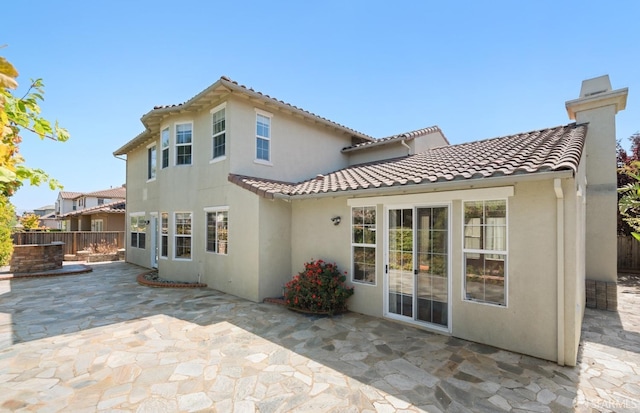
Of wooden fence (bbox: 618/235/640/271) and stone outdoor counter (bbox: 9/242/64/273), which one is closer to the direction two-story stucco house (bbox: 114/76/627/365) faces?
the wooden fence

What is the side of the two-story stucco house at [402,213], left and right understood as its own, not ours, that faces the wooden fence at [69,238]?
right

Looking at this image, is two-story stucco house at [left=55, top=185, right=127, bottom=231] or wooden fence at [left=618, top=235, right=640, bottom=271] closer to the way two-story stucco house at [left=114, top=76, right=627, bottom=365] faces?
the wooden fence

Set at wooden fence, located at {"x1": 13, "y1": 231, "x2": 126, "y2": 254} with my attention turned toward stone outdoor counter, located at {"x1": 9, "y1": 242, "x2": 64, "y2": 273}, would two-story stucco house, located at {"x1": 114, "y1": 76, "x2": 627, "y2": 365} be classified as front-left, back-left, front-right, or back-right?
front-left

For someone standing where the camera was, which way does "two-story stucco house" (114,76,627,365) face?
facing away from the viewer and to the right of the viewer

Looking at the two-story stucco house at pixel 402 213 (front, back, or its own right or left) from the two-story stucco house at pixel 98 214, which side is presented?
left

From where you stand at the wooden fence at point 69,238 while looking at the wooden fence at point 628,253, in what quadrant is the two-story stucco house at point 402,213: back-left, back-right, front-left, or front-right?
front-right

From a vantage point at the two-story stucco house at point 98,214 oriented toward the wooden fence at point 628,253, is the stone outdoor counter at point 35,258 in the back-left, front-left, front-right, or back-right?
front-right
